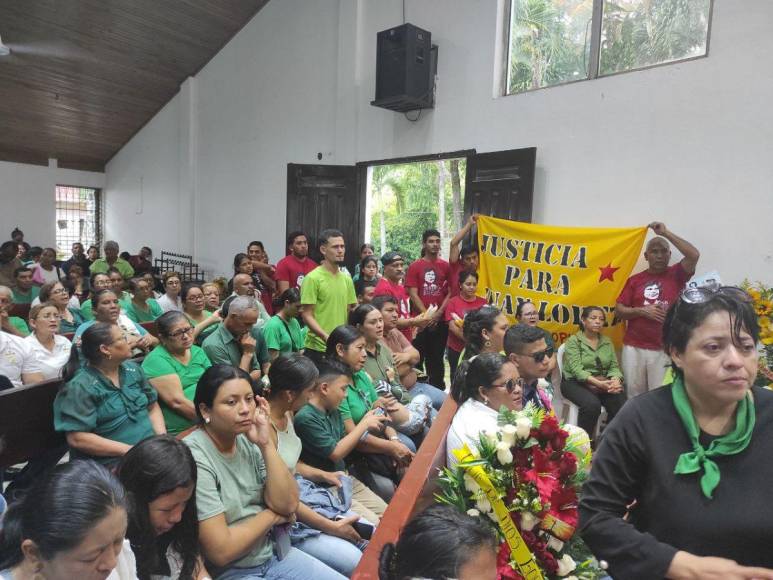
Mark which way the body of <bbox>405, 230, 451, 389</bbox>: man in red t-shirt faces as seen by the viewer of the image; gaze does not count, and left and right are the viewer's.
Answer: facing the viewer and to the right of the viewer

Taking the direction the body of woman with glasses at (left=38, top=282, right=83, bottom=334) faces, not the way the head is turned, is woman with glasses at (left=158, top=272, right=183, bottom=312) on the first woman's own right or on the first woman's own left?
on the first woman's own left

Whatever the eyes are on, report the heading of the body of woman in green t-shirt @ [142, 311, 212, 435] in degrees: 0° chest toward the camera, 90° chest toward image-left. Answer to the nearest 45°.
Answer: approximately 315°

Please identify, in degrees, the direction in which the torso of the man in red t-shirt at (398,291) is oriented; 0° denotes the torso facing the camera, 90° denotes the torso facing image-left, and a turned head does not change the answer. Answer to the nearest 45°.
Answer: approximately 315°

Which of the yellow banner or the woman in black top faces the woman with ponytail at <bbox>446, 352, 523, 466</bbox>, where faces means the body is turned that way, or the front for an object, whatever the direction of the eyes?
the yellow banner

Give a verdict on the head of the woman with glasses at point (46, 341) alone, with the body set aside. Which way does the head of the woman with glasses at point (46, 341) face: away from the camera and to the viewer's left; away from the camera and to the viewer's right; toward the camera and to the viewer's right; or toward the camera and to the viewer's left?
toward the camera and to the viewer's right

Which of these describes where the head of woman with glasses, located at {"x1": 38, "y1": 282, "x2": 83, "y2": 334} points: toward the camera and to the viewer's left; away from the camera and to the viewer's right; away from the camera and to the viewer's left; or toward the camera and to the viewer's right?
toward the camera and to the viewer's right

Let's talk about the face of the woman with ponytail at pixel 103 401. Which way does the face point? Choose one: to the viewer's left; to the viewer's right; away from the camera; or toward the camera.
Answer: to the viewer's right
